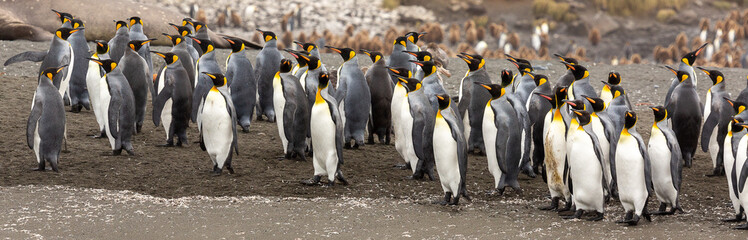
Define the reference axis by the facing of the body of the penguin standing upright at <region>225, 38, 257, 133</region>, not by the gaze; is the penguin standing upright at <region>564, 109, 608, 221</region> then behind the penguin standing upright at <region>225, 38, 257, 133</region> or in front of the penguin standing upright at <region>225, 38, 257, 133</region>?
behind

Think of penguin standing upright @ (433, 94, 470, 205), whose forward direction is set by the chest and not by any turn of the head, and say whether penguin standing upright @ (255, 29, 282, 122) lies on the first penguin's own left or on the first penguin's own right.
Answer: on the first penguin's own right

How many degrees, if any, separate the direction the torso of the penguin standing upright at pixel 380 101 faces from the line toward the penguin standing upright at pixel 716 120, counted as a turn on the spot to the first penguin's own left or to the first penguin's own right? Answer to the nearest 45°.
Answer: approximately 135° to the first penguin's own right

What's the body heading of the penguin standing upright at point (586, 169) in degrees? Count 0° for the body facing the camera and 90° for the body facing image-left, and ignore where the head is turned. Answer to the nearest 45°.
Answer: approximately 45°

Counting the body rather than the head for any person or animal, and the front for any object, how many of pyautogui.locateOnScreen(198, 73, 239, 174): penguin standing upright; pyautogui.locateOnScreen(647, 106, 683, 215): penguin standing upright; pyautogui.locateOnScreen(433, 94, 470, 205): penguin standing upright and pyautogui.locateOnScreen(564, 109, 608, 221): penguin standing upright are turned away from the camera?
0

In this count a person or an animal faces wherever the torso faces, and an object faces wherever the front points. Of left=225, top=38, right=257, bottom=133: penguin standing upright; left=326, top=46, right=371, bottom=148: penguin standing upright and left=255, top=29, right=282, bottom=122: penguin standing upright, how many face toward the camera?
0

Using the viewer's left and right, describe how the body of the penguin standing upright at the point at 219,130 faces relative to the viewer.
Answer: facing the viewer and to the left of the viewer

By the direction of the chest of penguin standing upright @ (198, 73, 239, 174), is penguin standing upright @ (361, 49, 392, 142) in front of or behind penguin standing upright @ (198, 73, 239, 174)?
behind

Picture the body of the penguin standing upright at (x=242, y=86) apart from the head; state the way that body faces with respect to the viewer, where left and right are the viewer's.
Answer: facing away from the viewer and to the left of the viewer

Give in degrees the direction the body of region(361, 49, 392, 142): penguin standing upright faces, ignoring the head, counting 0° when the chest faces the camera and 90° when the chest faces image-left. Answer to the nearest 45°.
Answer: approximately 135°

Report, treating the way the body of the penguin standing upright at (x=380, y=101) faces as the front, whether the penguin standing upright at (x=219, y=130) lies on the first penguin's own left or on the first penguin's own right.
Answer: on the first penguin's own left

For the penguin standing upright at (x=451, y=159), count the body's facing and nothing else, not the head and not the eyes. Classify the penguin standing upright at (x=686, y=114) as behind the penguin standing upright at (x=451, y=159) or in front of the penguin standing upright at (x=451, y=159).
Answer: behind

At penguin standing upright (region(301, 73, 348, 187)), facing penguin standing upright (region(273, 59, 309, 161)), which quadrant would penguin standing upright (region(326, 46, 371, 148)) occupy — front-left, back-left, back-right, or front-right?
front-right

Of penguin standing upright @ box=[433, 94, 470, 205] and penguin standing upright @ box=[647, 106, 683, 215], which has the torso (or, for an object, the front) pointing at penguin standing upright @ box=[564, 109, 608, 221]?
penguin standing upright @ box=[647, 106, 683, 215]

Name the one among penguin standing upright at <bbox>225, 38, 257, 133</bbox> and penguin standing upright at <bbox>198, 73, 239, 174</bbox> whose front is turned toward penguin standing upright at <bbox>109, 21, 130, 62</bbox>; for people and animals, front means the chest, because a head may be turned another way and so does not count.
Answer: penguin standing upright at <bbox>225, 38, 257, 133</bbox>

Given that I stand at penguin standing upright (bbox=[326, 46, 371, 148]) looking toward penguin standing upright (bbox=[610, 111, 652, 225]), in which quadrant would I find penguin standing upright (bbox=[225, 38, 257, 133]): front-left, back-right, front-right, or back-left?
back-right

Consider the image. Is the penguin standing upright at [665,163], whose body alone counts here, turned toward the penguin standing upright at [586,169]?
yes
